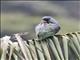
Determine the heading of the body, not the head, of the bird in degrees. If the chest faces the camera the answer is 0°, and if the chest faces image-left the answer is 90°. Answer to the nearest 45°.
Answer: approximately 45°
